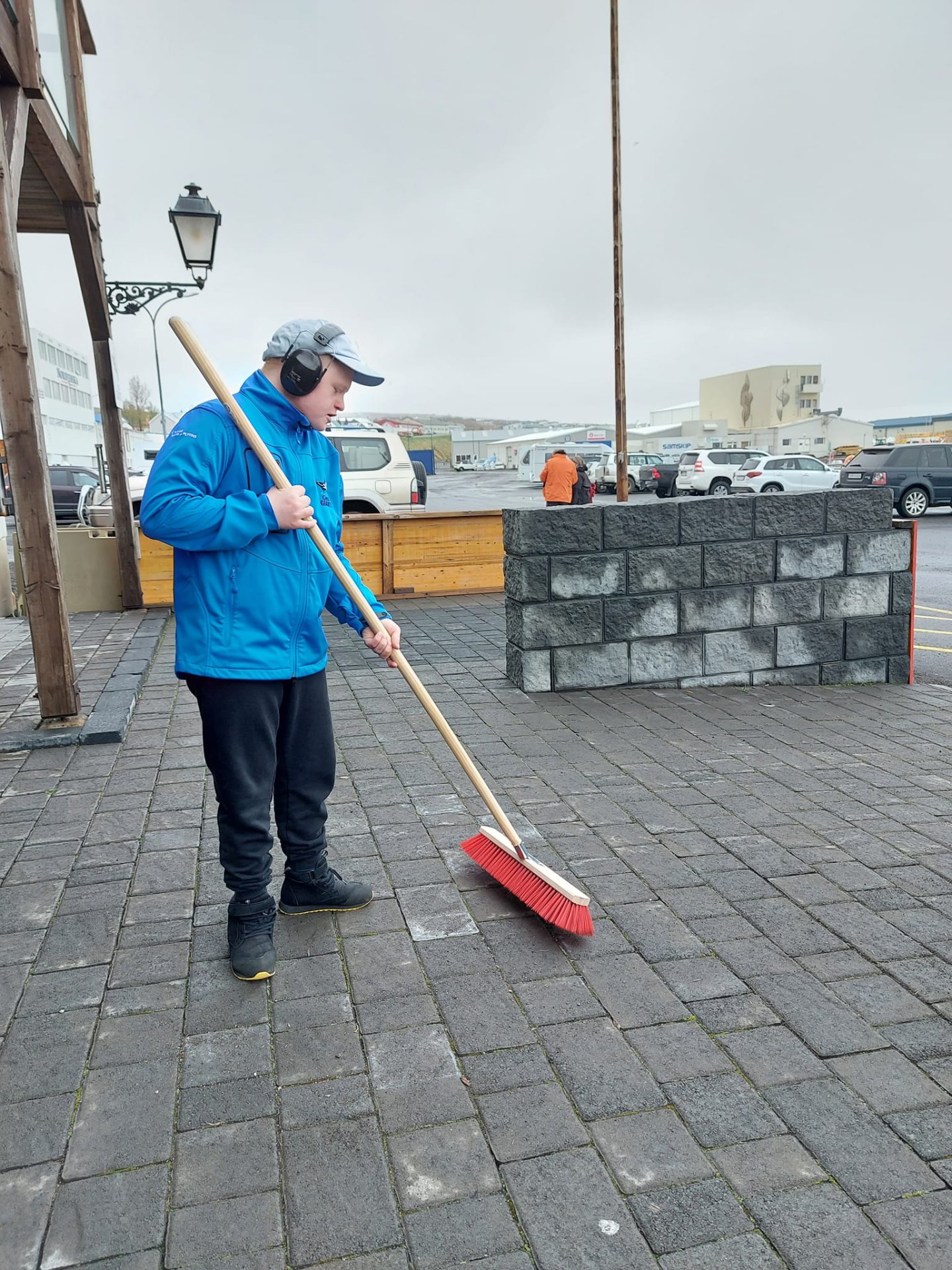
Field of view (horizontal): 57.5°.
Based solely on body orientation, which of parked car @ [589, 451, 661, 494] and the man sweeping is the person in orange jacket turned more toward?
the parked car

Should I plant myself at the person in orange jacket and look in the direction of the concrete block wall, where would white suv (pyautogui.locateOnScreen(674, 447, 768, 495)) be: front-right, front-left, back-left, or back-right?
back-left

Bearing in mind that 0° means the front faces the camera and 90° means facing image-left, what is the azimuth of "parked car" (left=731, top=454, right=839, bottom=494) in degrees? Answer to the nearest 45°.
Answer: approximately 225°

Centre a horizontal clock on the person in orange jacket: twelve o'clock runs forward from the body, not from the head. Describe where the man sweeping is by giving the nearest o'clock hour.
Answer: The man sweeping is roughly at 6 o'clock from the person in orange jacket.

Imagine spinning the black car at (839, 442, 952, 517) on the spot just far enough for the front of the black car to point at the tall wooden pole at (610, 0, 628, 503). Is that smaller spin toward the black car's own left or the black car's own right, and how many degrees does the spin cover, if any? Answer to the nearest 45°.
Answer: approximately 180°

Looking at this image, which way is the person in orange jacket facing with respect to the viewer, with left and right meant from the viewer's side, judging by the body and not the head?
facing away from the viewer

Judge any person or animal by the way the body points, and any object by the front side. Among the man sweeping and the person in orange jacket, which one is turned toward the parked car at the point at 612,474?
the person in orange jacket

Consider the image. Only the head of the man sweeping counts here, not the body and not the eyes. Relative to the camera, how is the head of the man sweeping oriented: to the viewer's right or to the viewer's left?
to the viewer's right
